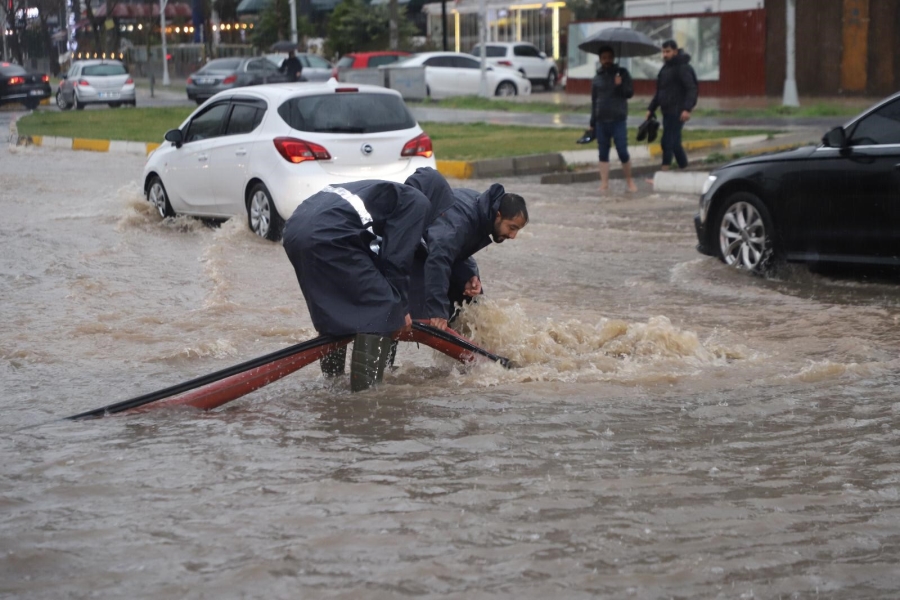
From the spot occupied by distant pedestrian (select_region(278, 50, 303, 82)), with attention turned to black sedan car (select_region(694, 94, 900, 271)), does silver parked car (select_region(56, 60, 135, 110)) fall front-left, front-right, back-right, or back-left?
back-right

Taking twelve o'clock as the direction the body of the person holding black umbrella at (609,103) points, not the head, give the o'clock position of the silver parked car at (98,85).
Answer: The silver parked car is roughly at 5 o'clock from the person holding black umbrella.

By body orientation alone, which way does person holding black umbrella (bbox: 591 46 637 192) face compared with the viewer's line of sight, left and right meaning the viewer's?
facing the viewer

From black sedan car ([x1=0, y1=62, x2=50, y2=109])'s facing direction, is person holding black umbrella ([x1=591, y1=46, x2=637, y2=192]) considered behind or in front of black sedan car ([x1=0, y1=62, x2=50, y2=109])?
behind

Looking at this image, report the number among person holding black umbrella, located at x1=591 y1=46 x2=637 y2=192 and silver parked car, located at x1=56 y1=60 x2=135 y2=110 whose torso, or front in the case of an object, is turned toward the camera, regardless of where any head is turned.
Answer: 1

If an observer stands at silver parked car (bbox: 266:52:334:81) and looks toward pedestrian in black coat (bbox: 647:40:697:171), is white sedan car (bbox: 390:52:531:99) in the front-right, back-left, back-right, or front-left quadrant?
front-left

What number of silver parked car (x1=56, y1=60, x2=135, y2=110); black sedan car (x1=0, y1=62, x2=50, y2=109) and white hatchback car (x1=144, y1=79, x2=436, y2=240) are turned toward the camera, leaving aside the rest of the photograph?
0

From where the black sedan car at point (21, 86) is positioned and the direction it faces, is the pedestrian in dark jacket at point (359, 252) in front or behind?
behind

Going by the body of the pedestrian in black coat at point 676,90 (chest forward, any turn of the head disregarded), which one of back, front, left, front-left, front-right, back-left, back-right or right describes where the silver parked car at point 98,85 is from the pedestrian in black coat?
right

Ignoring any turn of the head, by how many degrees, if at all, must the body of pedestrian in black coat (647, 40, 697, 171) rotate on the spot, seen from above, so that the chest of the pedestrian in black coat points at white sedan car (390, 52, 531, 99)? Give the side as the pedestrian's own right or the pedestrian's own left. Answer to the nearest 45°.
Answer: approximately 135° to the pedestrian's own right

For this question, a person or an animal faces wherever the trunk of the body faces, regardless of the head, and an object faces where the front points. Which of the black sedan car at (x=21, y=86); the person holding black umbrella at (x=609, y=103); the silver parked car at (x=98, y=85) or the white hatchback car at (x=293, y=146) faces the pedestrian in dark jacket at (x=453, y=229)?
the person holding black umbrella

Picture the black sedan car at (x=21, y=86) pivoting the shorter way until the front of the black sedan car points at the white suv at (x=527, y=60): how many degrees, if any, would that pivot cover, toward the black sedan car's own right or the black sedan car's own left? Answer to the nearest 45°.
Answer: approximately 135° to the black sedan car's own right

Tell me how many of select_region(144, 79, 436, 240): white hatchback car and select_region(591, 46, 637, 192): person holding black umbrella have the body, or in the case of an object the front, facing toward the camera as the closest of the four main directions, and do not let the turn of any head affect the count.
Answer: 1

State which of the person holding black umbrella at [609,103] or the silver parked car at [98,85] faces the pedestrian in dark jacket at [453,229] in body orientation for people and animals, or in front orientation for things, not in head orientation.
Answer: the person holding black umbrella

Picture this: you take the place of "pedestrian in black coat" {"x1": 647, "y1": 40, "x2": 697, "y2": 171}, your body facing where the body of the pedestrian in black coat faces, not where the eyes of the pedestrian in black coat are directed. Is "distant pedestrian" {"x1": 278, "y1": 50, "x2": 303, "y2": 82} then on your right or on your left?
on your right

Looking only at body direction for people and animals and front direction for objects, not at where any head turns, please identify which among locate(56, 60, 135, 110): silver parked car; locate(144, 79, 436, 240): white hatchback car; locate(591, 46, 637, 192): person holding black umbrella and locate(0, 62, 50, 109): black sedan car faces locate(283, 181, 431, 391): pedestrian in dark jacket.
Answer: the person holding black umbrella

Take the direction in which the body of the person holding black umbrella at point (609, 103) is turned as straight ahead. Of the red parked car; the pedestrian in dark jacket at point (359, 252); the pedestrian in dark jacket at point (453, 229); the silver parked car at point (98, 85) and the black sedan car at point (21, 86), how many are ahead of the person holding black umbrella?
2

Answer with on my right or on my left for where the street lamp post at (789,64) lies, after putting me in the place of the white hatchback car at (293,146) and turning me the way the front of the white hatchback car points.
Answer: on my right
